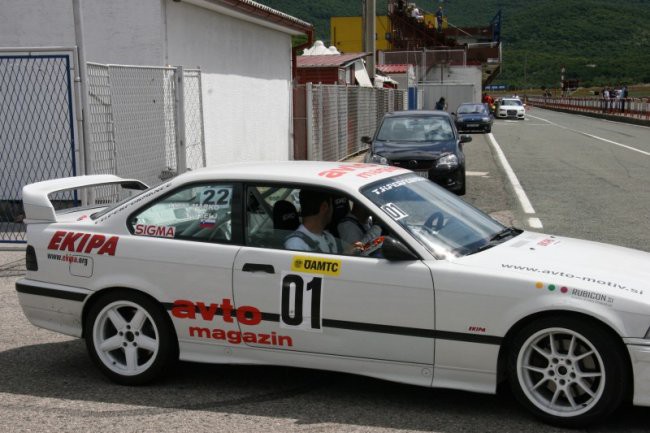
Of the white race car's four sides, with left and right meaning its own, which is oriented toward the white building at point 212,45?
left

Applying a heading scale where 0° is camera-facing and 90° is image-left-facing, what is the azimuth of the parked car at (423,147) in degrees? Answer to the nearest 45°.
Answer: approximately 0°

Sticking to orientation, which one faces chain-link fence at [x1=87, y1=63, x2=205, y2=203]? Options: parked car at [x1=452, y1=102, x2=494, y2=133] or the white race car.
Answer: the parked car

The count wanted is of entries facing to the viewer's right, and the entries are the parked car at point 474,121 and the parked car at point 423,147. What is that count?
0

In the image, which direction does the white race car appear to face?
to the viewer's right

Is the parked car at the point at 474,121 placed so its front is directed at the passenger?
yes

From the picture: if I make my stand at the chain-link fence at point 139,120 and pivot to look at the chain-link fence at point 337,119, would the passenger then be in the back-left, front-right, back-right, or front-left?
back-right

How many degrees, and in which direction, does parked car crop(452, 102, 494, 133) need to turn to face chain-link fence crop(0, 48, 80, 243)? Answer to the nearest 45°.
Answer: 0° — it already faces it

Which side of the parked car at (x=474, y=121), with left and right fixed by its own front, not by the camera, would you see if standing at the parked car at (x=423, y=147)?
front

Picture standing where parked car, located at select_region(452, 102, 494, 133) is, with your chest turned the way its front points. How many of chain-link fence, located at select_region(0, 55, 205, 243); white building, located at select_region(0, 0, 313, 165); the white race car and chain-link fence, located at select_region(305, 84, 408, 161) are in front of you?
4

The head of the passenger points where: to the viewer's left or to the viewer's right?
to the viewer's right

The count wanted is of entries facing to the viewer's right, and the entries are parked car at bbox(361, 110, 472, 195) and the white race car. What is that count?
1

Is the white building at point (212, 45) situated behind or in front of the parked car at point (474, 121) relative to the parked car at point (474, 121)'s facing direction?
in front

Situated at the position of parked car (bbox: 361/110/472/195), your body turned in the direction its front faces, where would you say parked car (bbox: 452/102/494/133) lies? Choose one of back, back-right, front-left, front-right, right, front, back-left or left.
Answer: back
